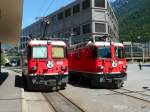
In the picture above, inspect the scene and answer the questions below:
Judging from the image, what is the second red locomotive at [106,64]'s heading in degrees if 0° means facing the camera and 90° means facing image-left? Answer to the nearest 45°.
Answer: approximately 315°

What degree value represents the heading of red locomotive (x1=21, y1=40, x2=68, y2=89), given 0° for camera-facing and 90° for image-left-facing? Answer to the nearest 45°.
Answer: approximately 0°

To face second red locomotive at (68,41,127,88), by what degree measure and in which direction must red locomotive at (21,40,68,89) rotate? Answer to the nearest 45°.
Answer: approximately 90° to its left

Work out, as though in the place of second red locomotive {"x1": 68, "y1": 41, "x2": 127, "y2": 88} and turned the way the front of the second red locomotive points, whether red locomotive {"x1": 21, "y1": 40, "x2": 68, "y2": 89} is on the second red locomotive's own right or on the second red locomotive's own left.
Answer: on the second red locomotive's own right
